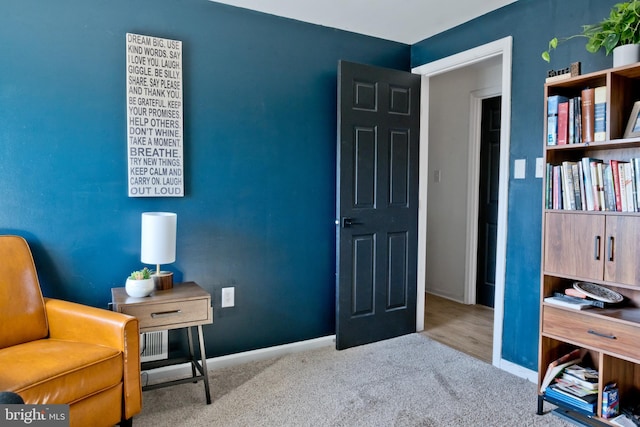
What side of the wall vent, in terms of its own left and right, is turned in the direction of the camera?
front

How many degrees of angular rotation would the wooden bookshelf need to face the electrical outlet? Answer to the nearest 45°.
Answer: approximately 45° to its right

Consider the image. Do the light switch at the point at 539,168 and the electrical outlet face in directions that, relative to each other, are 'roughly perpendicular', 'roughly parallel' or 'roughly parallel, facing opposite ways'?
roughly perpendicular

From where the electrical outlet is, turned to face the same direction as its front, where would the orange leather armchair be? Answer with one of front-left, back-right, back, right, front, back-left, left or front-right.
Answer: front-right

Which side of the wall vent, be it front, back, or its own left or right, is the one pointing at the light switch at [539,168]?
left

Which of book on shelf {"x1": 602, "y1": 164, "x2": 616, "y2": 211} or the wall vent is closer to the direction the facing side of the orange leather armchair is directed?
the book on shelf

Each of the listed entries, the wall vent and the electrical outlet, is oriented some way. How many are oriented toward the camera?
2

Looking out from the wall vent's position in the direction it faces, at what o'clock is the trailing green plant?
The trailing green plant is roughly at 10 o'clock from the wall vent.

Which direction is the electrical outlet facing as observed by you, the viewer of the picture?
facing the viewer

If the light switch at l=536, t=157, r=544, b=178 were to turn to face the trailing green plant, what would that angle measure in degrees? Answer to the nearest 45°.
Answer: approximately 90° to its left

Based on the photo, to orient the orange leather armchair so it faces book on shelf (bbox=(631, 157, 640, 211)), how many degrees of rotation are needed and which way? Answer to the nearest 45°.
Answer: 0° — it already faces it

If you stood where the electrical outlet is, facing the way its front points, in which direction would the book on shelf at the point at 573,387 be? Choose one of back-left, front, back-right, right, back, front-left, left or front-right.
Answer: front-left

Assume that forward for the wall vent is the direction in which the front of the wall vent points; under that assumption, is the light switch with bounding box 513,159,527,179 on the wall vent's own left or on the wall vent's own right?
on the wall vent's own left

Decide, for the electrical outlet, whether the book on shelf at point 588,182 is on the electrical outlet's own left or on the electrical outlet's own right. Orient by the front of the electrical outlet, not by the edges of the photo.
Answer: on the electrical outlet's own left

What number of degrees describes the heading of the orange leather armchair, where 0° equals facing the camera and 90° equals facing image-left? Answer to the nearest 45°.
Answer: approximately 315°

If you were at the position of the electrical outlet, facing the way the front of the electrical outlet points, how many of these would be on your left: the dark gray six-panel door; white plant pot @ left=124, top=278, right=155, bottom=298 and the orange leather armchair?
1

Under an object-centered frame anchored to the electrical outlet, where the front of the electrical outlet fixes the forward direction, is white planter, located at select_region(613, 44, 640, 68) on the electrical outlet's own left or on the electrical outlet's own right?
on the electrical outlet's own left

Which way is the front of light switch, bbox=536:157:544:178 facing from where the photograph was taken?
facing the viewer and to the left of the viewer
